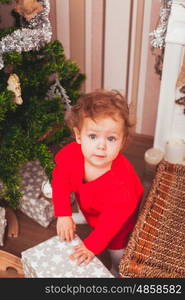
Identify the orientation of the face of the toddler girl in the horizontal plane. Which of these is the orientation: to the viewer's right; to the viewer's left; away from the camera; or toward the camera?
toward the camera

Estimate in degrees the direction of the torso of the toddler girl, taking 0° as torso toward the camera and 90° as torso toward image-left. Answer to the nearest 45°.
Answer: approximately 45°
